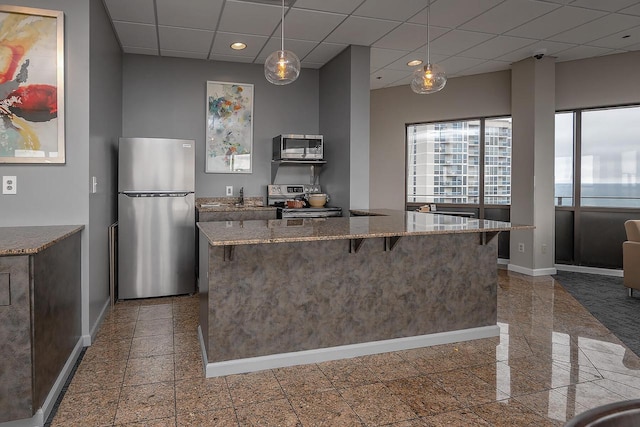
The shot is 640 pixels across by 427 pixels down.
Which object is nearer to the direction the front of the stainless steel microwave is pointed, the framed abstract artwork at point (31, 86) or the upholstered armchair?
the framed abstract artwork

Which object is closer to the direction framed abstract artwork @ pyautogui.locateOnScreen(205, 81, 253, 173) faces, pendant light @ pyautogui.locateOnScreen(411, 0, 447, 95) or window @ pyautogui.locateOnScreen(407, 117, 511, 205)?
the pendant light

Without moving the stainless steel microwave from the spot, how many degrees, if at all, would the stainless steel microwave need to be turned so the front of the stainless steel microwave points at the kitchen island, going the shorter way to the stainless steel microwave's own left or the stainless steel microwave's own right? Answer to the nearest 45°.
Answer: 0° — it already faces it

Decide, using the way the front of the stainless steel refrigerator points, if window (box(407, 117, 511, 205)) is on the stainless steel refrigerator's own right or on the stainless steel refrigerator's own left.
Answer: on the stainless steel refrigerator's own left

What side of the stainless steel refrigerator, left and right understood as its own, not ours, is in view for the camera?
front

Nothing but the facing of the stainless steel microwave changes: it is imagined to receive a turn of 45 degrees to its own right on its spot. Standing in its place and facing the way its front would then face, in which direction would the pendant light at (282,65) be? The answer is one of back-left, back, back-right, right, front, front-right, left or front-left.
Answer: front-left

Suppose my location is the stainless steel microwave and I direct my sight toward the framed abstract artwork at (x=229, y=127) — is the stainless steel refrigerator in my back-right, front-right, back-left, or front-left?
front-left

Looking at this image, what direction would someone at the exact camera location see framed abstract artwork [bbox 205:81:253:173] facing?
facing the viewer

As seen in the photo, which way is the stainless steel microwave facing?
toward the camera

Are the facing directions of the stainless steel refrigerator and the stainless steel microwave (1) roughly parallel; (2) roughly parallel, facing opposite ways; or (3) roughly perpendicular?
roughly parallel

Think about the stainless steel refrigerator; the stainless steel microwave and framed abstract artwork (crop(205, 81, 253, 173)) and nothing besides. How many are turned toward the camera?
3
